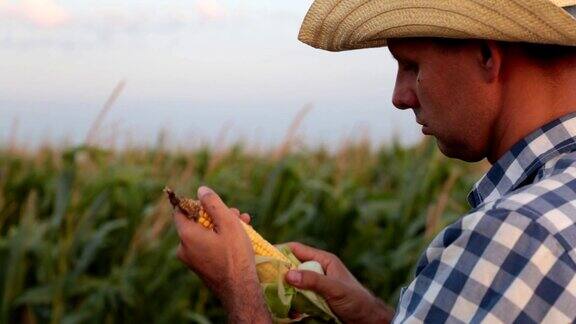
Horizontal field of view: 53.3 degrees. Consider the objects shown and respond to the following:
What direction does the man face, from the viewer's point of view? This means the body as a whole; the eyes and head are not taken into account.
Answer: to the viewer's left

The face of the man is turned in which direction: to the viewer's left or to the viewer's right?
to the viewer's left
